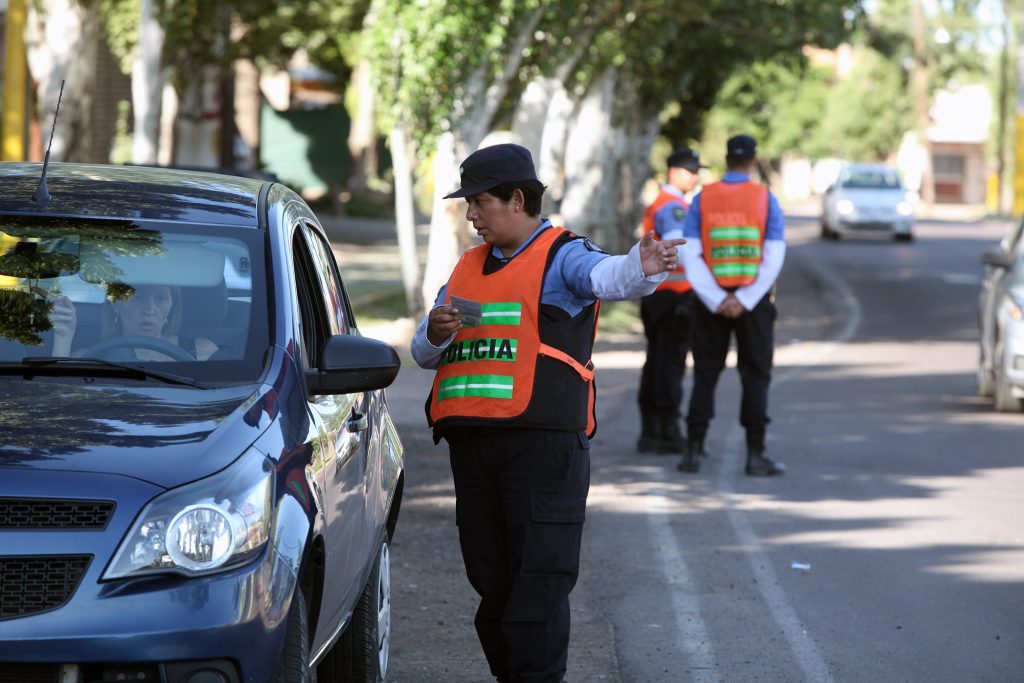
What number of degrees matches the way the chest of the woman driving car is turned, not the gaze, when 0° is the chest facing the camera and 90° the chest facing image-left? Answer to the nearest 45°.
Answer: approximately 0°

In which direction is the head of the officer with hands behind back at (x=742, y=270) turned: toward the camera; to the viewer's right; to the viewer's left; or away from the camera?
away from the camera

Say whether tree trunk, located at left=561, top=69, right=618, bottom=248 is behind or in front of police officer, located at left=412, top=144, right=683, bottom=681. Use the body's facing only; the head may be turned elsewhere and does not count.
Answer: behind

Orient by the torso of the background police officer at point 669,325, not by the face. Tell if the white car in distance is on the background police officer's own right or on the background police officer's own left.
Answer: on the background police officer's own left

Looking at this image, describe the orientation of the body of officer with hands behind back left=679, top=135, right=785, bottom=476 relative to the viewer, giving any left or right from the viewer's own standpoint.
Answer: facing away from the viewer

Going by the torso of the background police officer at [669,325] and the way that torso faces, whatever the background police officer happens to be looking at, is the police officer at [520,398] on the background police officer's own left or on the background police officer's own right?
on the background police officer's own right

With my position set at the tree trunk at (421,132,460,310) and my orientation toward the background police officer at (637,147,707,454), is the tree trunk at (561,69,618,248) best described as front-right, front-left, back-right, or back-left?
back-left

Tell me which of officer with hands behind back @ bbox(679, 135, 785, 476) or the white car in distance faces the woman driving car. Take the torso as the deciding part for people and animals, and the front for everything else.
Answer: the white car in distance
